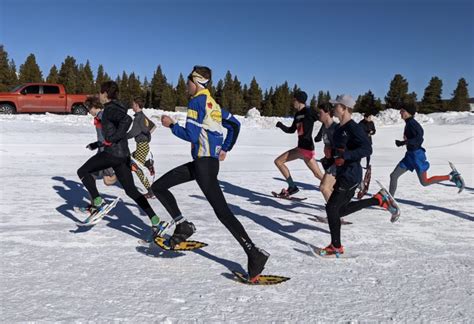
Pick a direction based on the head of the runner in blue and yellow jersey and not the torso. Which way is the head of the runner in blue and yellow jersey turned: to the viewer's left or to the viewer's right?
to the viewer's left

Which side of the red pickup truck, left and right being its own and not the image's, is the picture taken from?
left

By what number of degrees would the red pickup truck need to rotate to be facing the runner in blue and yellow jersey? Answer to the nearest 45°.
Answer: approximately 90° to its left
